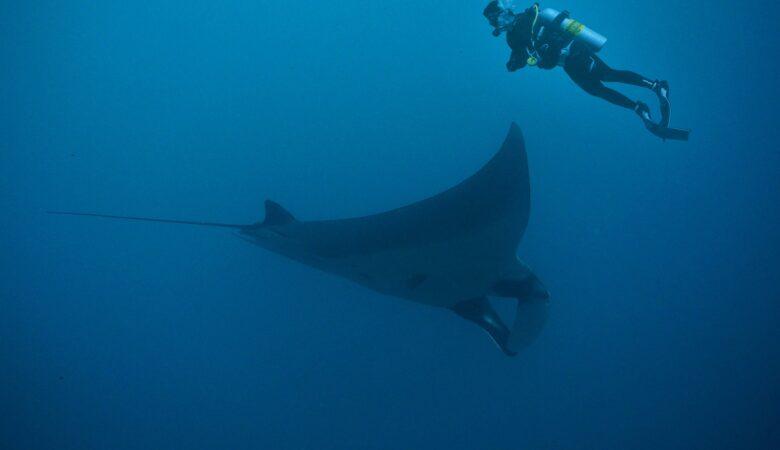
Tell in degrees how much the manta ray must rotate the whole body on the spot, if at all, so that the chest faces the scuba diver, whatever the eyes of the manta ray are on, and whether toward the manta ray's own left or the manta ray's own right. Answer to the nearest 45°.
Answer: approximately 45° to the manta ray's own left

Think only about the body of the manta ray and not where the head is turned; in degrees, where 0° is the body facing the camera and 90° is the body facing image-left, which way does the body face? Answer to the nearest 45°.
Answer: approximately 270°
